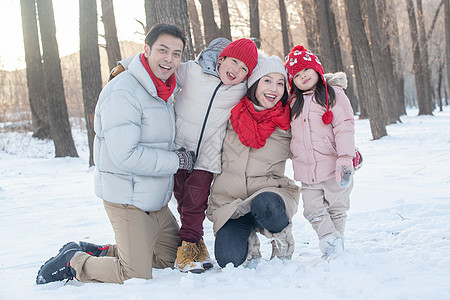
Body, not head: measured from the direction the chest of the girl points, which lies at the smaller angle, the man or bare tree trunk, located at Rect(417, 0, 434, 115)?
the man

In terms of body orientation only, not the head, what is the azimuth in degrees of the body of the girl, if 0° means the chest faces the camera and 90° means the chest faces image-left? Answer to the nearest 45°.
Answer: approximately 45°

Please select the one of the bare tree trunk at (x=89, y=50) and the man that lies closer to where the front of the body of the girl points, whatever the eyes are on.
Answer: the man
